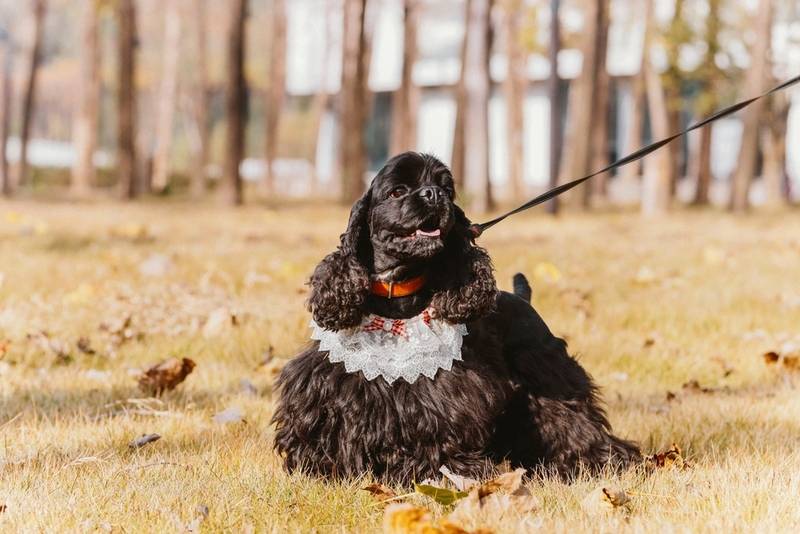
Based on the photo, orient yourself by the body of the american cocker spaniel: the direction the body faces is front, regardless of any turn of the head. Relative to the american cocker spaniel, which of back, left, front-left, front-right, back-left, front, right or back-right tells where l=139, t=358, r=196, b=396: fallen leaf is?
right

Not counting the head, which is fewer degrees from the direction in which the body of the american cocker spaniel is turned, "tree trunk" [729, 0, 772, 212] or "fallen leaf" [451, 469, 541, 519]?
the fallen leaf

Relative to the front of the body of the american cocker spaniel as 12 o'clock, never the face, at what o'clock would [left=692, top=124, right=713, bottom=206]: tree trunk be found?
The tree trunk is roughly at 5 o'clock from the american cocker spaniel.

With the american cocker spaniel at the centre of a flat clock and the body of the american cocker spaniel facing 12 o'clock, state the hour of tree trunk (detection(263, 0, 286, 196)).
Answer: The tree trunk is roughly at 4 o'clock from the american cocker spaniel.

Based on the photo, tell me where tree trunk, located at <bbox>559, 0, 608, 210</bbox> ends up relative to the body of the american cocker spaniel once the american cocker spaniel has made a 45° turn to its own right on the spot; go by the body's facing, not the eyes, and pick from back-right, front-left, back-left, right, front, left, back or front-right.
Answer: right

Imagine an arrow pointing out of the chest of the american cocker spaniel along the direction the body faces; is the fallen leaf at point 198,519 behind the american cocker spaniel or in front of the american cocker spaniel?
in front

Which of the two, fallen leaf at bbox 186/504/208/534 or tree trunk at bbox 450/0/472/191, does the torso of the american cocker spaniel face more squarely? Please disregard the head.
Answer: the fallen leaf

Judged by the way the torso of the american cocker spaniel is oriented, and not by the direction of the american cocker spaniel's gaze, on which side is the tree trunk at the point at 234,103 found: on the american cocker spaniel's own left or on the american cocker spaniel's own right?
on the american cocker spaniel's own right

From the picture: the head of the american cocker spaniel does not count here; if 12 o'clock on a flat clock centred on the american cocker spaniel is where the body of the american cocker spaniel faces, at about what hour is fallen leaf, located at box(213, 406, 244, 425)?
The fallen leaf is roughly at 3 o'clock from the american cocker spaniel.

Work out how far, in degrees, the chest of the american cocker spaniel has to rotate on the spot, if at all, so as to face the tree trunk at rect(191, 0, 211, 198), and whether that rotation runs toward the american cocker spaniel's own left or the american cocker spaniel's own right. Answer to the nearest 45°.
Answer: approximately 135° to the american cocker spaniel's own right

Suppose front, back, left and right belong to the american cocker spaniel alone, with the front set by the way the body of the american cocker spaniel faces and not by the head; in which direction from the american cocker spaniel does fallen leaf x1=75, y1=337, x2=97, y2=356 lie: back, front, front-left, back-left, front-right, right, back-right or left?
right

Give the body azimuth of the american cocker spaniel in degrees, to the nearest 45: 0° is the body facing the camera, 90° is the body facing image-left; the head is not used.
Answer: approximately 45°

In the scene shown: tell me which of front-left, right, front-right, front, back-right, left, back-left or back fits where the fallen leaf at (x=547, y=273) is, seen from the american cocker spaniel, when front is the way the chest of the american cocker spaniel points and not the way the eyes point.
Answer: back-right

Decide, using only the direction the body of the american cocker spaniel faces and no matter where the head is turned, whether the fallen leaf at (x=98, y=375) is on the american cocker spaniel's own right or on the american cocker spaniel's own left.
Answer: on the american cocker spaniel's own right

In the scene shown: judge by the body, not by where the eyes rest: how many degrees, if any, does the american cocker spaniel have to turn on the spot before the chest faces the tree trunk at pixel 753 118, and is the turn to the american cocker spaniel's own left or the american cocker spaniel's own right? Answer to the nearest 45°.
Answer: approximately 135° to the american cocker spaniel's own right
